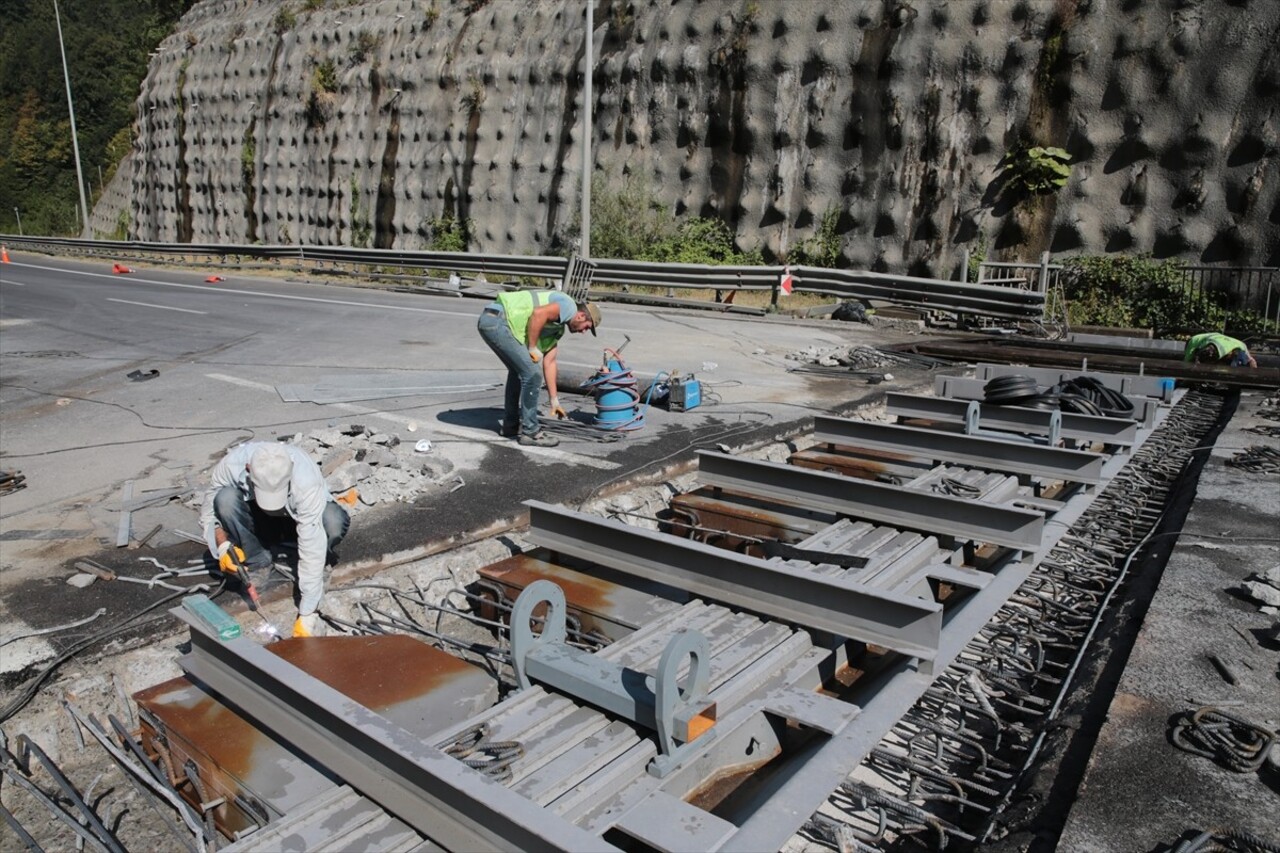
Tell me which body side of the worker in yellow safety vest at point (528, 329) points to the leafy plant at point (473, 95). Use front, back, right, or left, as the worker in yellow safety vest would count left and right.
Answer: left

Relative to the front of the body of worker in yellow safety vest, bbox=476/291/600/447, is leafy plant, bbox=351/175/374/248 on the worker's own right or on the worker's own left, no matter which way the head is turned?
on the worker's own left

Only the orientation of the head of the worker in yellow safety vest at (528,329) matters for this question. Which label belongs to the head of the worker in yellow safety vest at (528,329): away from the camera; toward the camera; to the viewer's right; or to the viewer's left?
to the viewer's right

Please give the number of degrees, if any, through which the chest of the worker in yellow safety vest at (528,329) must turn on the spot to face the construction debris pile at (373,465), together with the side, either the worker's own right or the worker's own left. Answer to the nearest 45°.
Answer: approximately 135° to the worker's own right

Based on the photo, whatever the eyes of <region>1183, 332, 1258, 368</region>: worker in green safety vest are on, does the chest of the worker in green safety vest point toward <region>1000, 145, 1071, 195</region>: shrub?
no

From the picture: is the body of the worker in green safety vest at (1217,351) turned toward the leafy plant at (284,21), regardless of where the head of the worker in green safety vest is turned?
no

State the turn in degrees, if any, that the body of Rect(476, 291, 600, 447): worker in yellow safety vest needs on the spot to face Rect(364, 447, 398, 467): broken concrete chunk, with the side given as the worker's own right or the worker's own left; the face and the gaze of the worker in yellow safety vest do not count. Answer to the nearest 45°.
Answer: approximately 135° to the worker's own right

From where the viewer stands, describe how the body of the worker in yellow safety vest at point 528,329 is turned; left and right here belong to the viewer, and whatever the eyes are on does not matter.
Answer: facing to the right of the viewer

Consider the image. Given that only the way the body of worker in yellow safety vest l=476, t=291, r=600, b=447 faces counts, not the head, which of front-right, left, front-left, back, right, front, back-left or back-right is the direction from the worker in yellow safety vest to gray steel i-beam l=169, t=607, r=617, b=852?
right

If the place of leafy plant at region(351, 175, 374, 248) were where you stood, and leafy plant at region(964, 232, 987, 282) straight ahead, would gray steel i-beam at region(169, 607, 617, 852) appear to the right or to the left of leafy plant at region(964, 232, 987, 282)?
right
